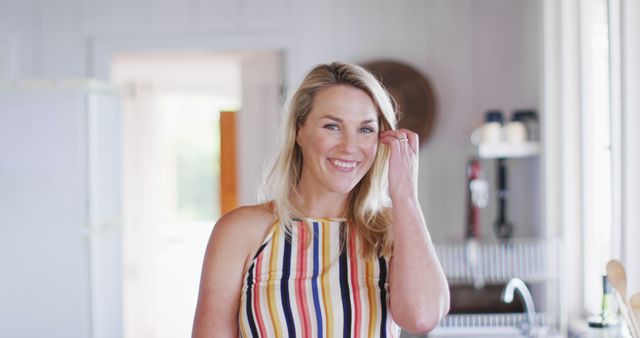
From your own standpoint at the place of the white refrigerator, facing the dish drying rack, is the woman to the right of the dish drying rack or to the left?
right

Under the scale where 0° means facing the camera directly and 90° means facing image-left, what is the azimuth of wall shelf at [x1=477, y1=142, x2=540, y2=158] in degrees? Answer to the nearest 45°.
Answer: approximately 0°
